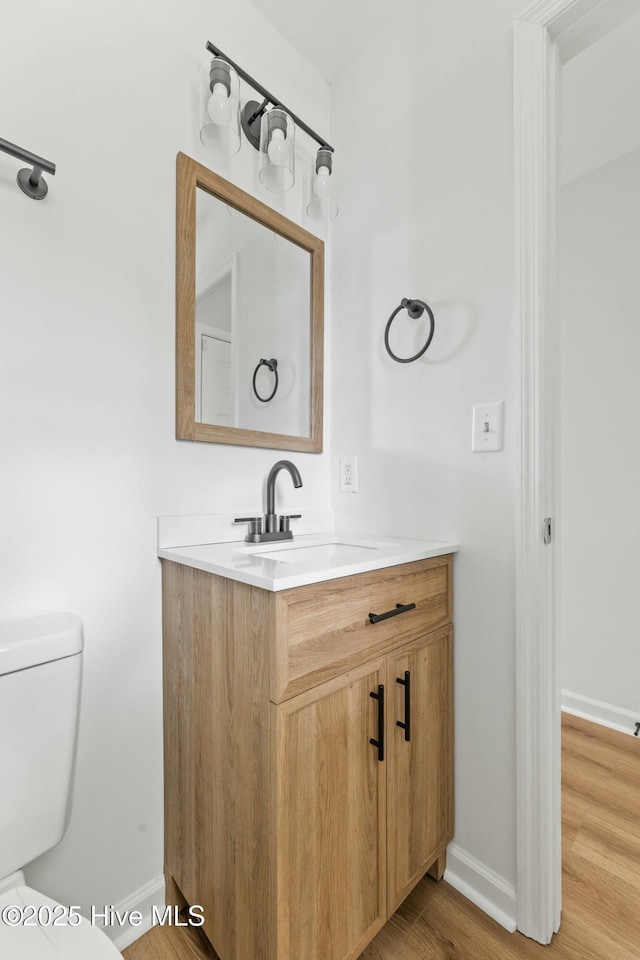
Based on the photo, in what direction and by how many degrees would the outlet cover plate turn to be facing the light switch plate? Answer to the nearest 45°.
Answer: approximately 90° to its left

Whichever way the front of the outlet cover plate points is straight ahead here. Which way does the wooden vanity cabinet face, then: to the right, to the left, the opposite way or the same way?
to the left

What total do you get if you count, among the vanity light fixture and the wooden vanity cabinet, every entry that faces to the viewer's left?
0

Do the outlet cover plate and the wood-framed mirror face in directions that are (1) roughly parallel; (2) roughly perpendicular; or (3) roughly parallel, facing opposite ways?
roughly perpendicular

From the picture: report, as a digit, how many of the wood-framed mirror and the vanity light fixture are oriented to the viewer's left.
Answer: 0

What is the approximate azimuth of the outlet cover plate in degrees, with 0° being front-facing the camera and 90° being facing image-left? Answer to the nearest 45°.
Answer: approximately 45°

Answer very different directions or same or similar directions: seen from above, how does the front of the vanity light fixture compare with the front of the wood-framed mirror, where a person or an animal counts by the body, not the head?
same or similar directions

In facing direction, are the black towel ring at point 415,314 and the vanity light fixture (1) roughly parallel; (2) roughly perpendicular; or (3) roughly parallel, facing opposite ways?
roughly perpendicular

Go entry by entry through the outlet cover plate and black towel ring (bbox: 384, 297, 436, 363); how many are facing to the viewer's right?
0

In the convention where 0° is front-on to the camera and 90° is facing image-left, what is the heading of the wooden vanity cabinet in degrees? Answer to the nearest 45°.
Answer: approximately 315°

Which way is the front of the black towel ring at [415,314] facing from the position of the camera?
facing the viewer and to the left of the viewer

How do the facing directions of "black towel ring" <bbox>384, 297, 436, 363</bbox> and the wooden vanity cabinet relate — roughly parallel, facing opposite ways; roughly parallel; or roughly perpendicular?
roughly perpendicular
